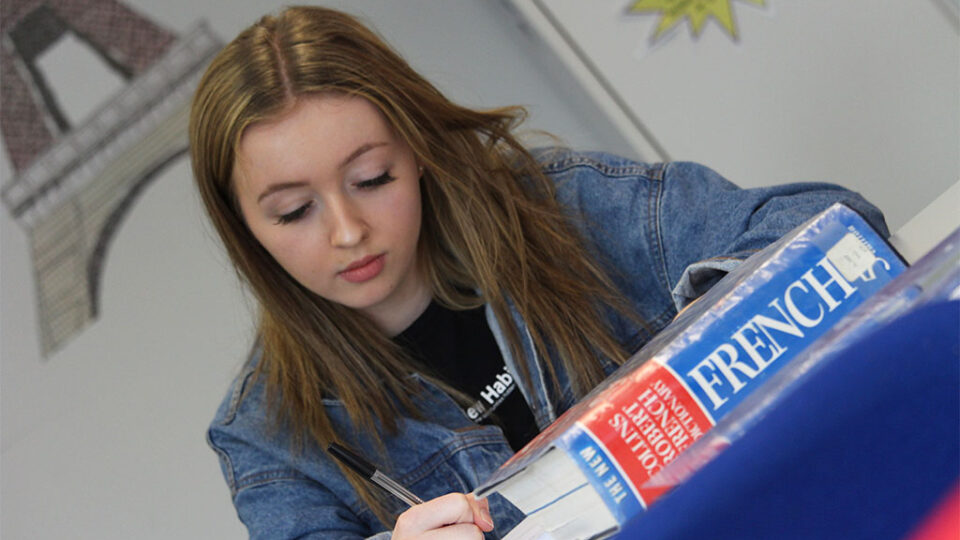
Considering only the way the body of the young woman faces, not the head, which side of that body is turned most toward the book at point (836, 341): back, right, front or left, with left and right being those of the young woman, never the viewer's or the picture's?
front

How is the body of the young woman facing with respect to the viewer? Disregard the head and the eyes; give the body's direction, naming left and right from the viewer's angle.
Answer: facing the viewer
